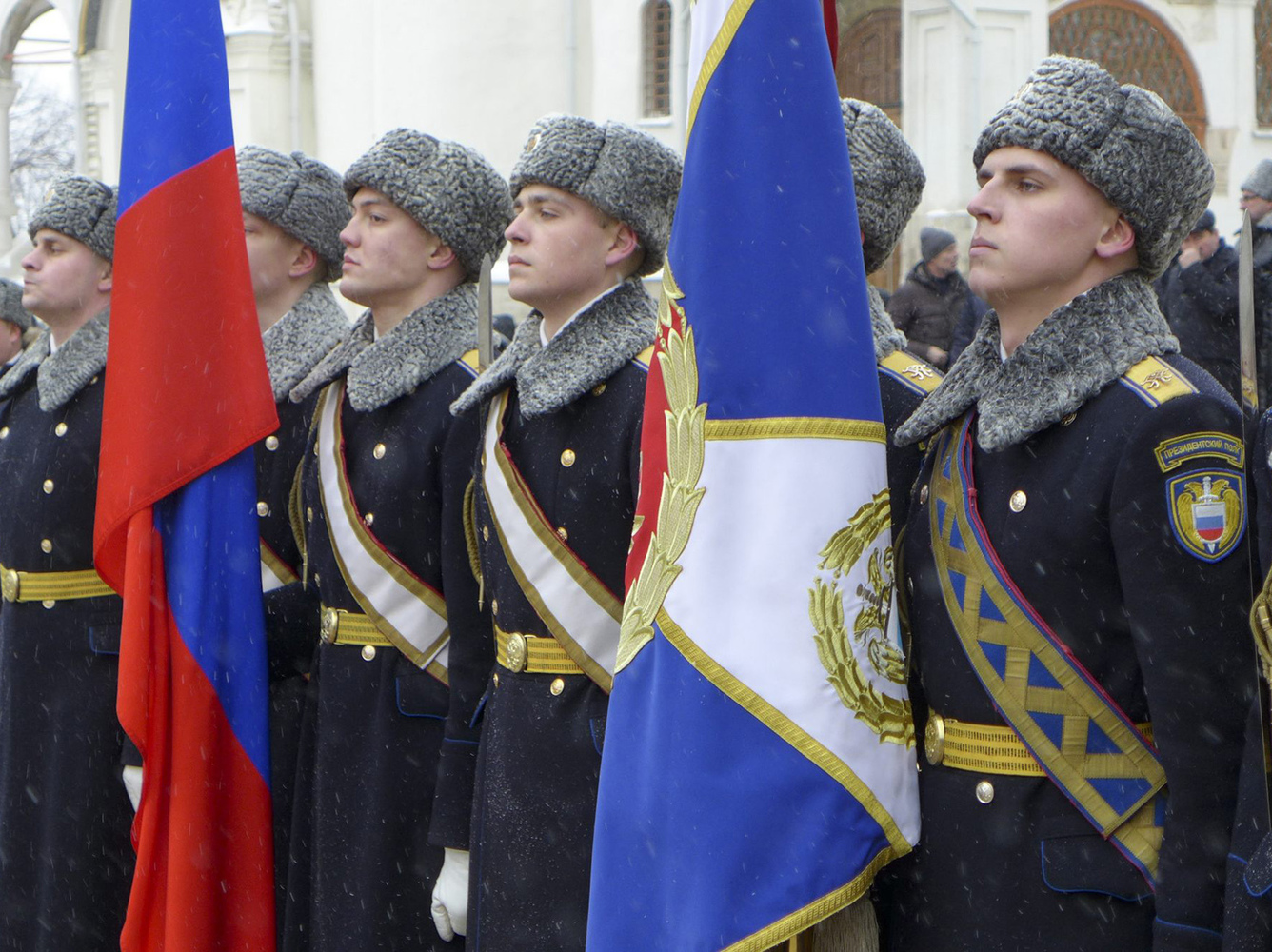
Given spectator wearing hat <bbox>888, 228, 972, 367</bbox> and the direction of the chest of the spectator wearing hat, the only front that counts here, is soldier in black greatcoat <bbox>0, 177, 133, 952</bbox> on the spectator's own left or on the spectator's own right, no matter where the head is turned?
on the spectator's own right

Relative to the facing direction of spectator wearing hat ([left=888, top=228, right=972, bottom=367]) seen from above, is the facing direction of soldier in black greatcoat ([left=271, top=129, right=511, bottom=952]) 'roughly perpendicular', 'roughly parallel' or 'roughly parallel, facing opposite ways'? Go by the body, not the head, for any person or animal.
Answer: roughly perpendicular

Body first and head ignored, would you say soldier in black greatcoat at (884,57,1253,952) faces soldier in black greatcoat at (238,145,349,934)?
no

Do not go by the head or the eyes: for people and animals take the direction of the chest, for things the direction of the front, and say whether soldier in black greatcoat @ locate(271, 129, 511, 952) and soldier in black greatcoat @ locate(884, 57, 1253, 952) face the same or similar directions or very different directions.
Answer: same or similar directions

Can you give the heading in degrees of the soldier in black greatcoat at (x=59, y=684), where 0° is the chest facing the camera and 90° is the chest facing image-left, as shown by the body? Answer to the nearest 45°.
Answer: approximately 45°

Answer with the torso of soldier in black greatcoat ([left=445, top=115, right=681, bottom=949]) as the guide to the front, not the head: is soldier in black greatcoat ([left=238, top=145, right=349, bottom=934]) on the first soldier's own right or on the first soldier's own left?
on the first soldier's own right

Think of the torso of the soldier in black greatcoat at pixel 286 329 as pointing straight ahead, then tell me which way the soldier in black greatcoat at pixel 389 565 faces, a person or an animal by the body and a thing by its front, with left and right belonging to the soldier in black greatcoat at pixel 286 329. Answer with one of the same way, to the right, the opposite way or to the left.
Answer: the same way

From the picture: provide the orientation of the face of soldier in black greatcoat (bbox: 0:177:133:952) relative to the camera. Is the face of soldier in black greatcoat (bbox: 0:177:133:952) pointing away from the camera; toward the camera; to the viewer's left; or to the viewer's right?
to the viewer's left

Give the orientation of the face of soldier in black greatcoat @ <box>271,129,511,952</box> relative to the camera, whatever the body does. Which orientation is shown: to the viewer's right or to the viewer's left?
to the viewer's left

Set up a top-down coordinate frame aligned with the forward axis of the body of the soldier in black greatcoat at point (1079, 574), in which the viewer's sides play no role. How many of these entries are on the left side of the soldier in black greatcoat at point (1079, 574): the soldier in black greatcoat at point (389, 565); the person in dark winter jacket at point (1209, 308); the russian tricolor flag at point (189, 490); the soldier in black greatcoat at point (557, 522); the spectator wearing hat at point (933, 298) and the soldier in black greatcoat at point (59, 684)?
0

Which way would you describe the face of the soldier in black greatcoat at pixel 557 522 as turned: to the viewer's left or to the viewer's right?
to the viewer's left

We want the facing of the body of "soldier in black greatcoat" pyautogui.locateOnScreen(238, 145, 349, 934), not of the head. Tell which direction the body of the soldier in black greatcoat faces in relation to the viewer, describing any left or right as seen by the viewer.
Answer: facing the viewer and to the left of the viewer

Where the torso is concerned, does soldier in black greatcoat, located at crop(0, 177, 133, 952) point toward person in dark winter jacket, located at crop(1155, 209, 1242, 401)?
no

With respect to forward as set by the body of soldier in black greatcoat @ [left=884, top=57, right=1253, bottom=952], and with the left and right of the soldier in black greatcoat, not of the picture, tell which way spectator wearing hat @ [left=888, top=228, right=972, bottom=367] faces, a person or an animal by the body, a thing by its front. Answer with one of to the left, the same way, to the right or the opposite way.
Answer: to the left

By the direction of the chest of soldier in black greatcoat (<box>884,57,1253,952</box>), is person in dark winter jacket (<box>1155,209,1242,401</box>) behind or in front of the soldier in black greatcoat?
behind

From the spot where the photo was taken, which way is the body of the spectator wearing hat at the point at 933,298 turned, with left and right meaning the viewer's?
facing the viewer and to the right of the viewer
